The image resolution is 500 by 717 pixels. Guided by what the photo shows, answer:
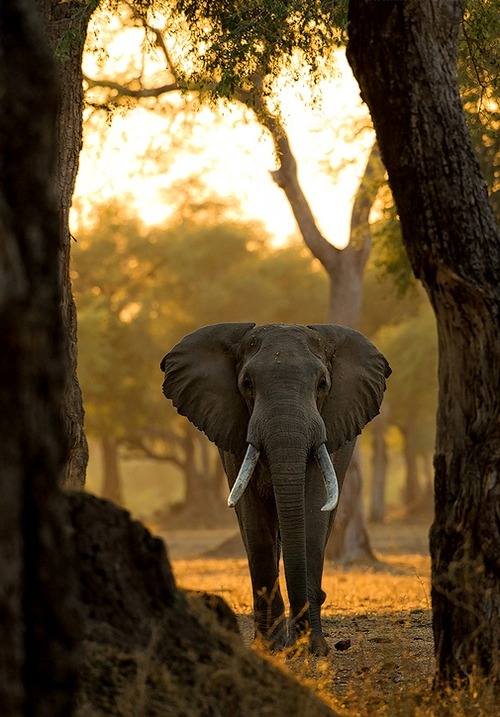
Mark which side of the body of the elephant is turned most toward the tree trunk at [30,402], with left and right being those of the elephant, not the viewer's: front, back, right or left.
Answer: front

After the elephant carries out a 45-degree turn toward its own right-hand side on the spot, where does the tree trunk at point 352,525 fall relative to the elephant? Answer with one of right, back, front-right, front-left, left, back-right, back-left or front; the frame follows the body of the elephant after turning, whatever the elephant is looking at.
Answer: back-right

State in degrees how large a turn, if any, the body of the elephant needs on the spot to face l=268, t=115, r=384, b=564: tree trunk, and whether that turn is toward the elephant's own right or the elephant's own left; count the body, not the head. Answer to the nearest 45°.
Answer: approximately 180°

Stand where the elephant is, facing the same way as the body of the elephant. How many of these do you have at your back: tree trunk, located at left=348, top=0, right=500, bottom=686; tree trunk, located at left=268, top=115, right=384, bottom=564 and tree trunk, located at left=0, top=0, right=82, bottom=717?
1

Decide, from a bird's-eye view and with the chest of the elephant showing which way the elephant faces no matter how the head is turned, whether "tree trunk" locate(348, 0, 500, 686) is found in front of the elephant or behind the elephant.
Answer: in front

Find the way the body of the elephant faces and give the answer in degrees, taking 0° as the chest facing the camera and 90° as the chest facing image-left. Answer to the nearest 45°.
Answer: approximately 0°
